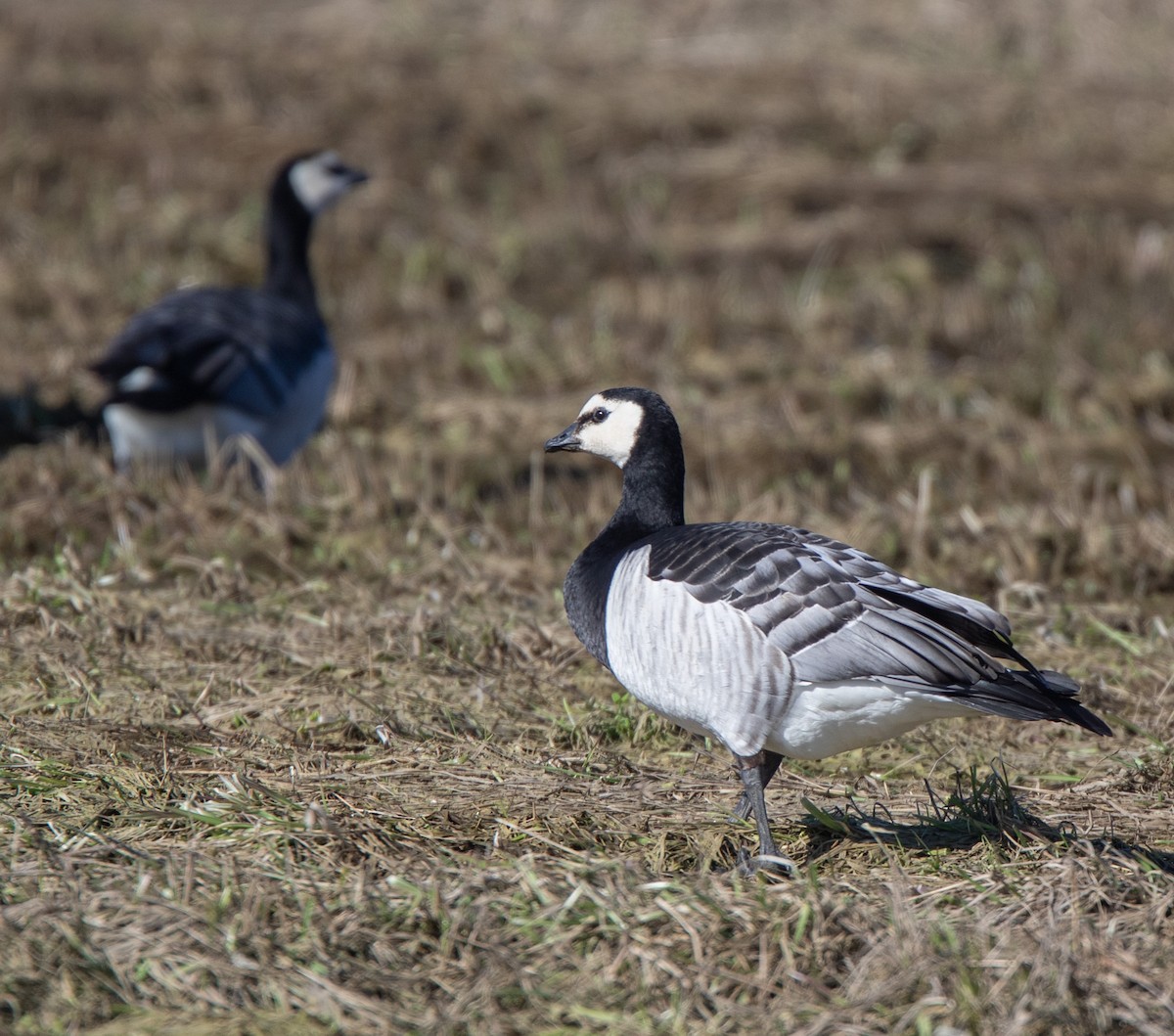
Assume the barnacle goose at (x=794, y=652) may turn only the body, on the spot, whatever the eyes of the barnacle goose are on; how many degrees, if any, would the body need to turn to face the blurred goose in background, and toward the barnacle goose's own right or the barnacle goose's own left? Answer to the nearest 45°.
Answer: approximately 45° to the barnacle goose's own right

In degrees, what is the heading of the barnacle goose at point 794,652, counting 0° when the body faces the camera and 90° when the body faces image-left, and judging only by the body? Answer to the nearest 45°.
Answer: approximately 90°
